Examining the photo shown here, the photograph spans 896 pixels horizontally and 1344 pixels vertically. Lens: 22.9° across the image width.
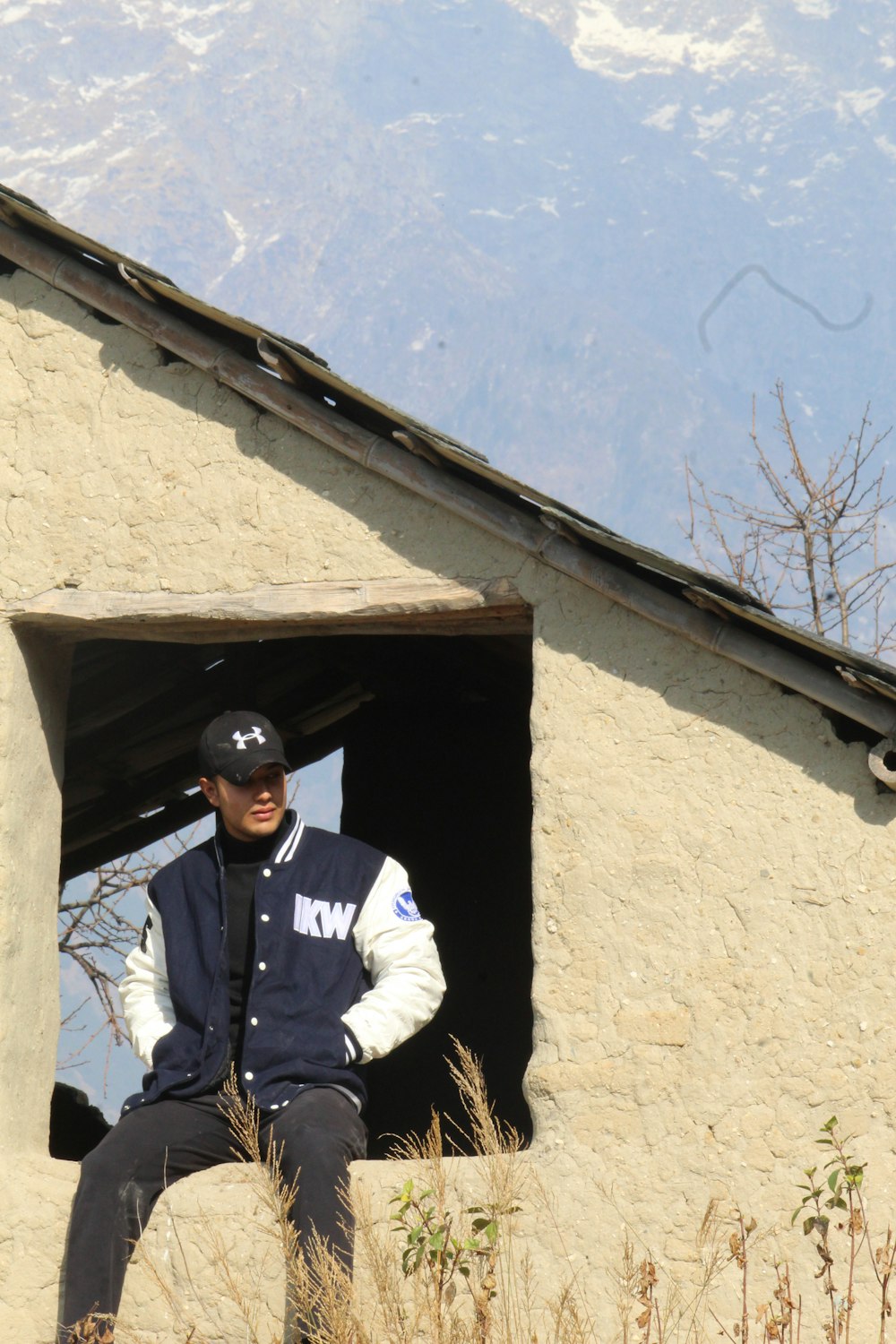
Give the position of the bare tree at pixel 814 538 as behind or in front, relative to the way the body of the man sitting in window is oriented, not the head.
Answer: behind

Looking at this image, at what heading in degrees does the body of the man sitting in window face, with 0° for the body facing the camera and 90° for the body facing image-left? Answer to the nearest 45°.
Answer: approximately 0°

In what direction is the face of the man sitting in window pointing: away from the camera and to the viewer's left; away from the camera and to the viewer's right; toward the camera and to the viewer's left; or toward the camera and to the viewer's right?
toward the camera and to the viewer's right
